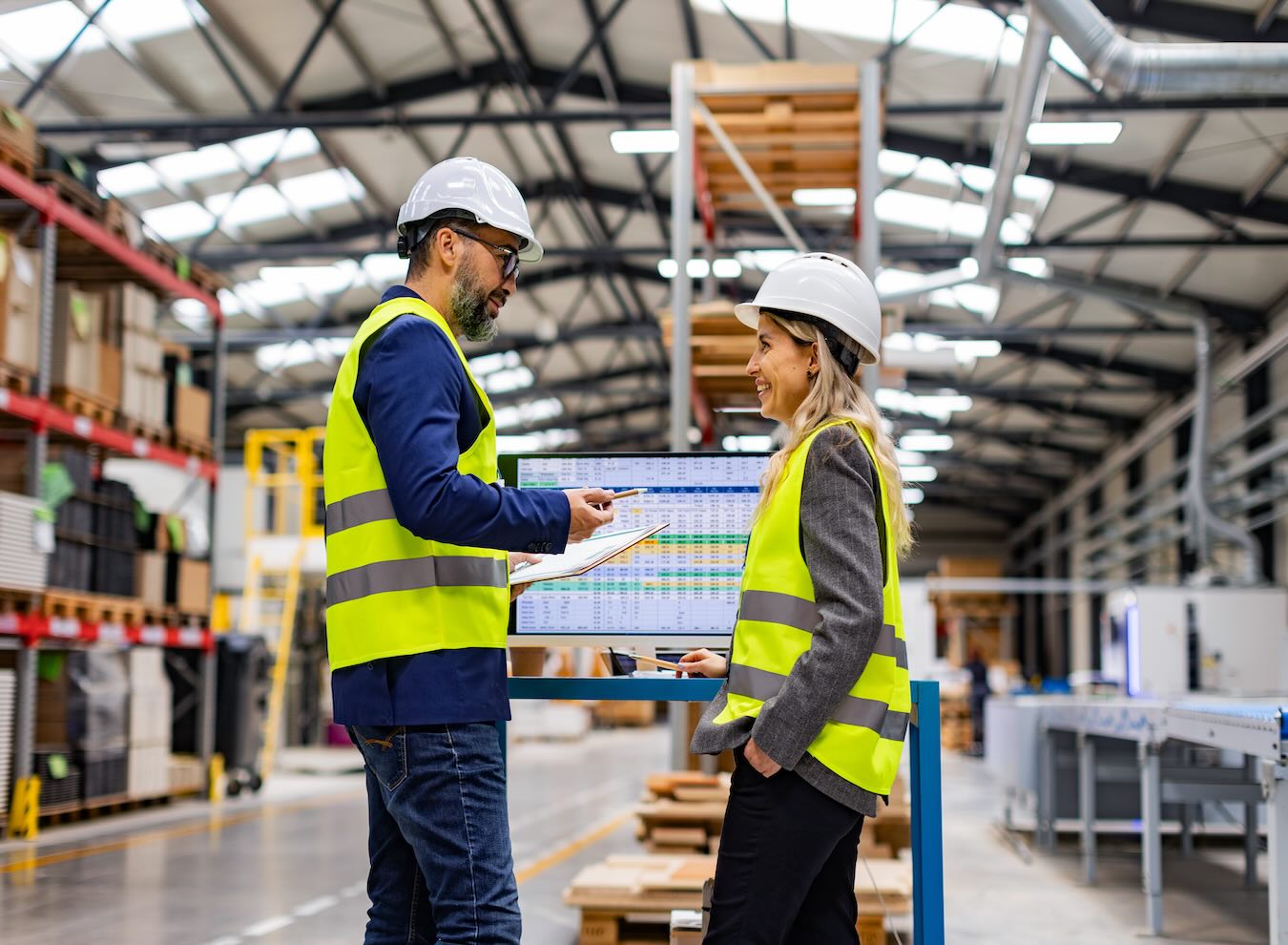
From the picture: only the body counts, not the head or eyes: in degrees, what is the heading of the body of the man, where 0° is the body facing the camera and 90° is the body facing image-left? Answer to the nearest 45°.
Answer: approximately 270°

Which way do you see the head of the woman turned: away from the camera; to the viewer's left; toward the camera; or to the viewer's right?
to the viewer's left

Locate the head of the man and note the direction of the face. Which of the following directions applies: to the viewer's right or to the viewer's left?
to the viewer's right

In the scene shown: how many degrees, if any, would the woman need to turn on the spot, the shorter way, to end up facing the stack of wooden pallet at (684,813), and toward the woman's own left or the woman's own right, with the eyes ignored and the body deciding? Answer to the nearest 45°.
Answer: approximately 90° to the woman's own right

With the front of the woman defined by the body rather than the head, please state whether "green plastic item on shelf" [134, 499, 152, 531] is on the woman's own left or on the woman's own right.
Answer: on the woman's own right

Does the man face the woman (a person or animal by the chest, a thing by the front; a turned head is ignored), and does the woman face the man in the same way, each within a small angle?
yes

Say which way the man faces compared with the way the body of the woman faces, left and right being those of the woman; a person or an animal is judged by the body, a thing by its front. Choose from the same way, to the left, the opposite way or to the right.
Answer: the opposite way

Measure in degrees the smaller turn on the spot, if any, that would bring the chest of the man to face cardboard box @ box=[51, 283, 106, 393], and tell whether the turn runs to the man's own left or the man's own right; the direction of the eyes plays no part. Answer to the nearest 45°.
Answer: approximately 90° to the man's own left

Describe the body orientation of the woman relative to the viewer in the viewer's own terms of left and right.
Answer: facing to the left of the viewer

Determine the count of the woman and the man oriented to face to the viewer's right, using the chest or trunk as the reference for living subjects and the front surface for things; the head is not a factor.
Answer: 1
